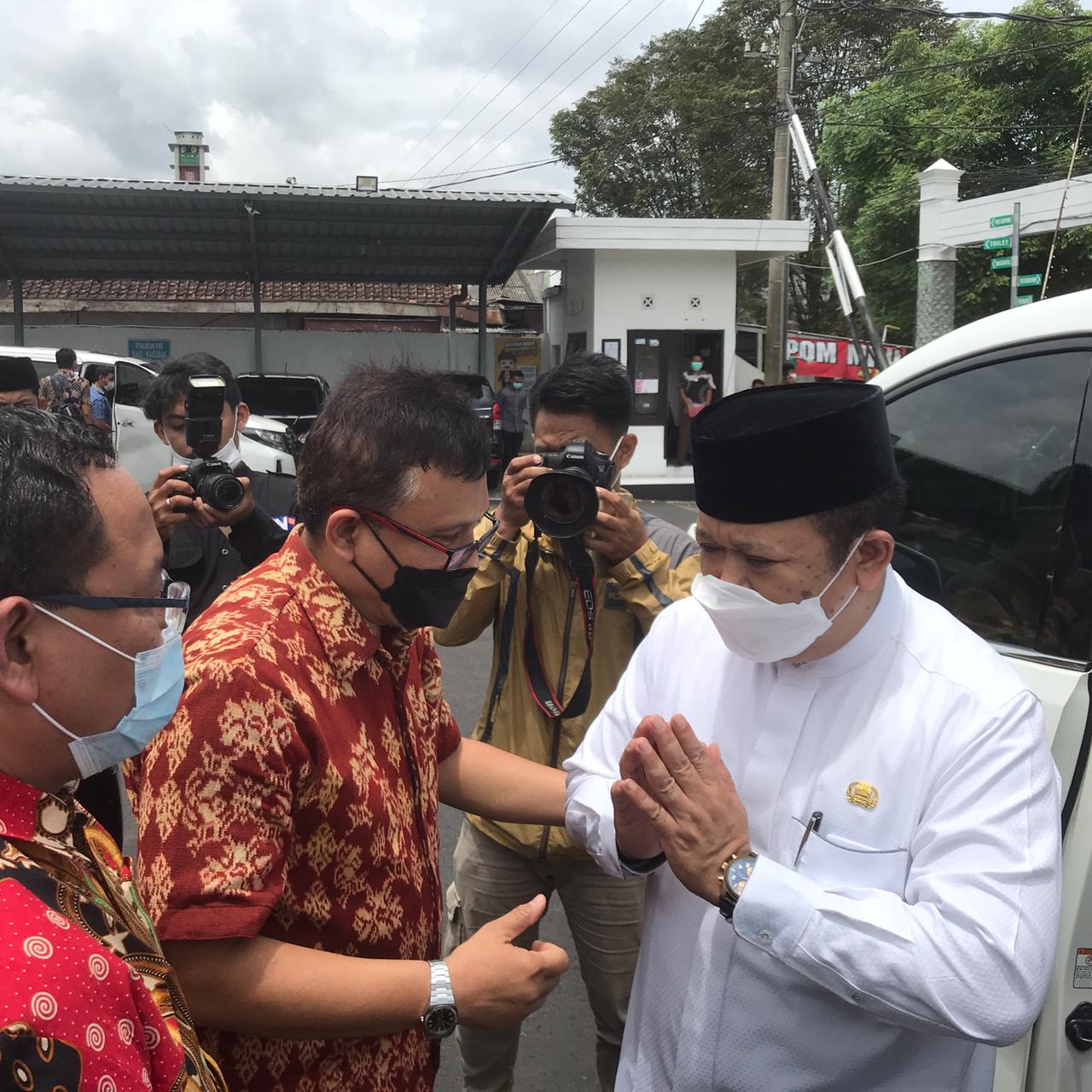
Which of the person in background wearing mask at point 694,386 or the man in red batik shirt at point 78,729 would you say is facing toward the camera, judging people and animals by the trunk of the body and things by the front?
the person in background wearing mask

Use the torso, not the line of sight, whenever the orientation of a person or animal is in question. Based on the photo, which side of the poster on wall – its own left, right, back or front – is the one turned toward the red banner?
left

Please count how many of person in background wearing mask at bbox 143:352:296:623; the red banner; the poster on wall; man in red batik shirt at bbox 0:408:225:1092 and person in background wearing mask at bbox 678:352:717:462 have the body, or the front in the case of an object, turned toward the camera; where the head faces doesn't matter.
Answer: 4

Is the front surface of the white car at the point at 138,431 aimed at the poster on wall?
no

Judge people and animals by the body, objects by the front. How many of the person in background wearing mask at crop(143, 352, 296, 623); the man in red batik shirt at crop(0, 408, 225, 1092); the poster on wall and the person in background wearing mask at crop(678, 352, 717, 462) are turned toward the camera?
3

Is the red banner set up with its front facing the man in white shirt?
yes

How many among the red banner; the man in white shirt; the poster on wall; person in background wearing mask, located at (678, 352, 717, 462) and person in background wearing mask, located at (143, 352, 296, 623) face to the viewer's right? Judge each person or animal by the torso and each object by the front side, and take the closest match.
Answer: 0

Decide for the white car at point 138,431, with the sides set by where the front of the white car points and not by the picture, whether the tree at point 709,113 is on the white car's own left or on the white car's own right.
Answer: on the white car's own left

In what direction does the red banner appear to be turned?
toward the camera

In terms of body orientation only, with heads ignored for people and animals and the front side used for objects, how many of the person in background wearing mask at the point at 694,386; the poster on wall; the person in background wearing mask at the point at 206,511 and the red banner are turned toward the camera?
4

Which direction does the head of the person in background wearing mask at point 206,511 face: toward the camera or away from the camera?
toward the camera

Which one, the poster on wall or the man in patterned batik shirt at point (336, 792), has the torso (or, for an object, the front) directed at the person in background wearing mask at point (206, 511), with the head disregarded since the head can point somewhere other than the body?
the poster on wall

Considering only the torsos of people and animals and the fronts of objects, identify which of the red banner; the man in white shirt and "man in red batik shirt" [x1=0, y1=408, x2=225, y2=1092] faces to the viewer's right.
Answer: the man in red batik shirt

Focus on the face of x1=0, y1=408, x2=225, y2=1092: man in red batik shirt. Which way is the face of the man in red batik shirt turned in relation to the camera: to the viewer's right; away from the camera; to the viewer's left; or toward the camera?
to the viewer's right

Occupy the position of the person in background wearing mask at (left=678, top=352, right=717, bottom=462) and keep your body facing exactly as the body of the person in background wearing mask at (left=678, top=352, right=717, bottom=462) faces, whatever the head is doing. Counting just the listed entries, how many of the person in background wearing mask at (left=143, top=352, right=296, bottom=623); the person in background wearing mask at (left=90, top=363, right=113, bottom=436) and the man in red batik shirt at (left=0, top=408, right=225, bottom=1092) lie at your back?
0

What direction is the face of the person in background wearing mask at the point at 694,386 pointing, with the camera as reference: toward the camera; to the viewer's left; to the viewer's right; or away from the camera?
toward the camera

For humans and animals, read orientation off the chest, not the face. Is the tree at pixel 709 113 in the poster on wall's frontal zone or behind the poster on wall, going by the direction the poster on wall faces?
behind

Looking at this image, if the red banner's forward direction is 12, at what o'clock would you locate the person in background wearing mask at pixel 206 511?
The person in background wearing mask is roughly at 12 o'clock from the red banner.

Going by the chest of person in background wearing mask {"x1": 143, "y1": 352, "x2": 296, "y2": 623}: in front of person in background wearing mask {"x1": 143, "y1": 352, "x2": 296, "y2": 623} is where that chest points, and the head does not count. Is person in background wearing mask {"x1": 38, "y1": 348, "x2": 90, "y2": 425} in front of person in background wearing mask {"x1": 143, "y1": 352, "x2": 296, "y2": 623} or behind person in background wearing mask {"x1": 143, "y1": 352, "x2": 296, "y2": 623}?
behind

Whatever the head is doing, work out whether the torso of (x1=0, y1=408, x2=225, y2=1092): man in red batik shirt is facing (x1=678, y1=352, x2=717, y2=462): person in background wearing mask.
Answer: no

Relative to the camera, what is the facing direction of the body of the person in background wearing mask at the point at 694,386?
toward the camera

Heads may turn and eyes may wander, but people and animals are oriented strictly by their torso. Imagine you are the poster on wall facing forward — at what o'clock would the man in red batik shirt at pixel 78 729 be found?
The man in red batik shirt is roughly at 12 o'clock from the poster on wall.
